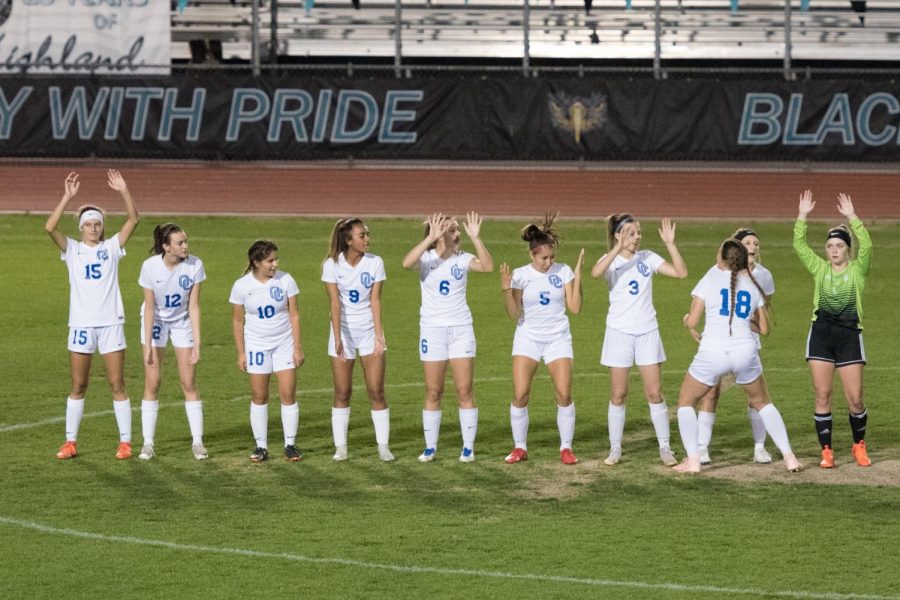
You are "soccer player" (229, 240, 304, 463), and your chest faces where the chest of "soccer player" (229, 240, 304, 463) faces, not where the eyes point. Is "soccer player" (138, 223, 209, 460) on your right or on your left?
on your right

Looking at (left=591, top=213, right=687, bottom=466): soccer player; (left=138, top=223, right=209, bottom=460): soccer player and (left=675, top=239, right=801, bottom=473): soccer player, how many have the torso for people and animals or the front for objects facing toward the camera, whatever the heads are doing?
2

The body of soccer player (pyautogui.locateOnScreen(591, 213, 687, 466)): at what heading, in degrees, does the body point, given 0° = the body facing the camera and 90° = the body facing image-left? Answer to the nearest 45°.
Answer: approximately 0°

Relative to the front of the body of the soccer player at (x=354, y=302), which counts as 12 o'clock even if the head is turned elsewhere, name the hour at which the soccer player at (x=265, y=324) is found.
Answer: the soccer player at (x=265, y=324) is roughly at 3 o'clock from the soccer player at (x=354, y=302).

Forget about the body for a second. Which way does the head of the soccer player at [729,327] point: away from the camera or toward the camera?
away from the camera

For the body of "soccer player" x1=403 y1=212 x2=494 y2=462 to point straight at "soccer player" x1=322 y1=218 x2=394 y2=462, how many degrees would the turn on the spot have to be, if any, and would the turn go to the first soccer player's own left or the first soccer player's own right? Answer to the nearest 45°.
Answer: approximately 90° to the first soccer player's own right

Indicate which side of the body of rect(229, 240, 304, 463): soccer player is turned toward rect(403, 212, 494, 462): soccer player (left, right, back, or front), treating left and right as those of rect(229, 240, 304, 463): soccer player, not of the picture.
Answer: left

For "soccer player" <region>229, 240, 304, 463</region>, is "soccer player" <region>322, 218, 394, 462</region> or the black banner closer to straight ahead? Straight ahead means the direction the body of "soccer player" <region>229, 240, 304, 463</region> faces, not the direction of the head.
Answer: the soccer player

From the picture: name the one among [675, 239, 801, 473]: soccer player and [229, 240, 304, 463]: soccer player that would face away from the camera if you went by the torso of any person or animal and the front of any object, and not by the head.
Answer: [675, 239, 801, 473]: soccer player

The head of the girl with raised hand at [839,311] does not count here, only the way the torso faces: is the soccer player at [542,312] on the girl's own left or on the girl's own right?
on the girl's own right
